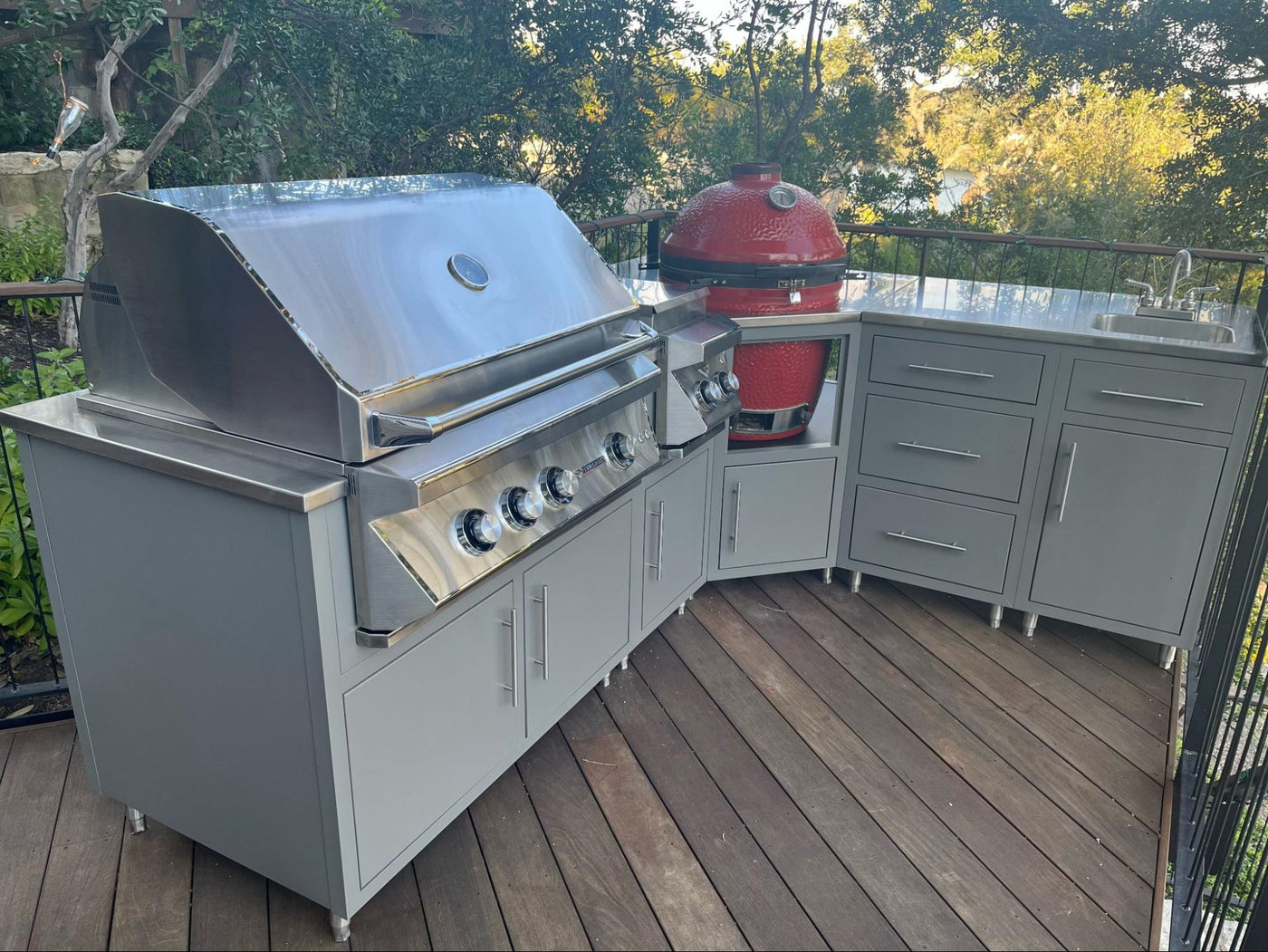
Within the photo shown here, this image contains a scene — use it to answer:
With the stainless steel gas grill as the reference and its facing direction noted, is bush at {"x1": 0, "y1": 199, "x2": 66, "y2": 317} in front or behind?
behind

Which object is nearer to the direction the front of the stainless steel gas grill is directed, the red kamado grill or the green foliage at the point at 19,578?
the red kamado grill

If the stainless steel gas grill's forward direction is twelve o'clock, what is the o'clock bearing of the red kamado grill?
The red kamado grill is roughly at 9 o'clock from the stainless steel gas grill.

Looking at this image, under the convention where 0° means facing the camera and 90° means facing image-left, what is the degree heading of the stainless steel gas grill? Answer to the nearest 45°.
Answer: approximately 315°

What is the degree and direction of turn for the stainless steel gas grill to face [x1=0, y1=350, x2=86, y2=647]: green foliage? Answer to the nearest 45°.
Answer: approximately 180°

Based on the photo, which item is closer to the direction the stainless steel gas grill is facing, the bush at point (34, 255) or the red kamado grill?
the red kamado grill

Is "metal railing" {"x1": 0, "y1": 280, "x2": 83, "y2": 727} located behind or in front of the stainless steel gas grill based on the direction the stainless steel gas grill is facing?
behind
